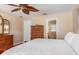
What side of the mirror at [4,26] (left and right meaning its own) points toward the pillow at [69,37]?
front
